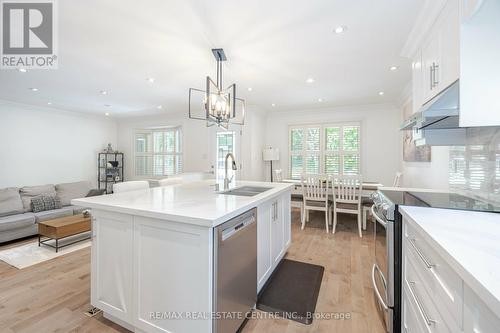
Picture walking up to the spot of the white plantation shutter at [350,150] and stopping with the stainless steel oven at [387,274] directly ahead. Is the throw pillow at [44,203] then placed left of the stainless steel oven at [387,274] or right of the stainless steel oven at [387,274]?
right

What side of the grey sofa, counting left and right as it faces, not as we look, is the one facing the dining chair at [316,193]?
front

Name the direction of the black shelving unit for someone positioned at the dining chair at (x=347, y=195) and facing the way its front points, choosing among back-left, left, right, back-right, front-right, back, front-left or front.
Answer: left

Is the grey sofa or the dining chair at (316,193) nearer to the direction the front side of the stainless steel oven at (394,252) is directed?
the grey sofa

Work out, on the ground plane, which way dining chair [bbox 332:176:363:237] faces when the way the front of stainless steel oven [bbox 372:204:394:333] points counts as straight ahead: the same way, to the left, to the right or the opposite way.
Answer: to the right

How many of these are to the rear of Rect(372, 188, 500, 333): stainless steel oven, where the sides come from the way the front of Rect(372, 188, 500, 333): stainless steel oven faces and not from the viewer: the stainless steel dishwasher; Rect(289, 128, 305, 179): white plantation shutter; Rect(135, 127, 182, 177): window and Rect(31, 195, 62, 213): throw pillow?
0

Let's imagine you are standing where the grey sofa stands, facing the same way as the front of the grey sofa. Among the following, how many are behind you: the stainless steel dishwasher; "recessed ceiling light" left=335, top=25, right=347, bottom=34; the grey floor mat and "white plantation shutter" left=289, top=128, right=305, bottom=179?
0

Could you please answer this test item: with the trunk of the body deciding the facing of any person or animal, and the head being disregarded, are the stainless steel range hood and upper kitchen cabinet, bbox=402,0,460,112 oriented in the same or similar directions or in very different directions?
same or similar directions

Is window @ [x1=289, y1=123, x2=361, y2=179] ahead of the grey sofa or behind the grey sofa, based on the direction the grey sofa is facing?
ahead

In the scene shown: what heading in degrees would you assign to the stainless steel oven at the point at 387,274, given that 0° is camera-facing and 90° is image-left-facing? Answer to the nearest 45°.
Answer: approximately 90°

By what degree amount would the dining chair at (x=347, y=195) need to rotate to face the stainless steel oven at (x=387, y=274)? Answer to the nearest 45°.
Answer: approximately 180°

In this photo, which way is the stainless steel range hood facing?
to the viewer's left

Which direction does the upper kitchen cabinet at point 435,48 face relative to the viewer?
to the viewer's left

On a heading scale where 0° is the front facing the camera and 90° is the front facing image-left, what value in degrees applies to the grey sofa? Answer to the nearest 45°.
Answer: approximately 315°

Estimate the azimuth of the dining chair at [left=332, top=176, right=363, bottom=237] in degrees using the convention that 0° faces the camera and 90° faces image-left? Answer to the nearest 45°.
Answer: approximately 180°
